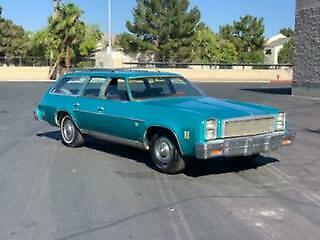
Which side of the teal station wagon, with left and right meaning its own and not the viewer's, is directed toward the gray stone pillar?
left

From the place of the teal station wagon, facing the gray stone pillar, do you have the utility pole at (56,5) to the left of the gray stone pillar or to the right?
left

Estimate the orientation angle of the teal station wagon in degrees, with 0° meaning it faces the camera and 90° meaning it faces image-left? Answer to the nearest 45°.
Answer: approximately 315°

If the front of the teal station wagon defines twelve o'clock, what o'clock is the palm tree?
The palm tree is roughly at 7 o'clock from the teal station wagon.

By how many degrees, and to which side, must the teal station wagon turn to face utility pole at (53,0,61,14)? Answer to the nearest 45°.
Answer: approximately 135° to its left
